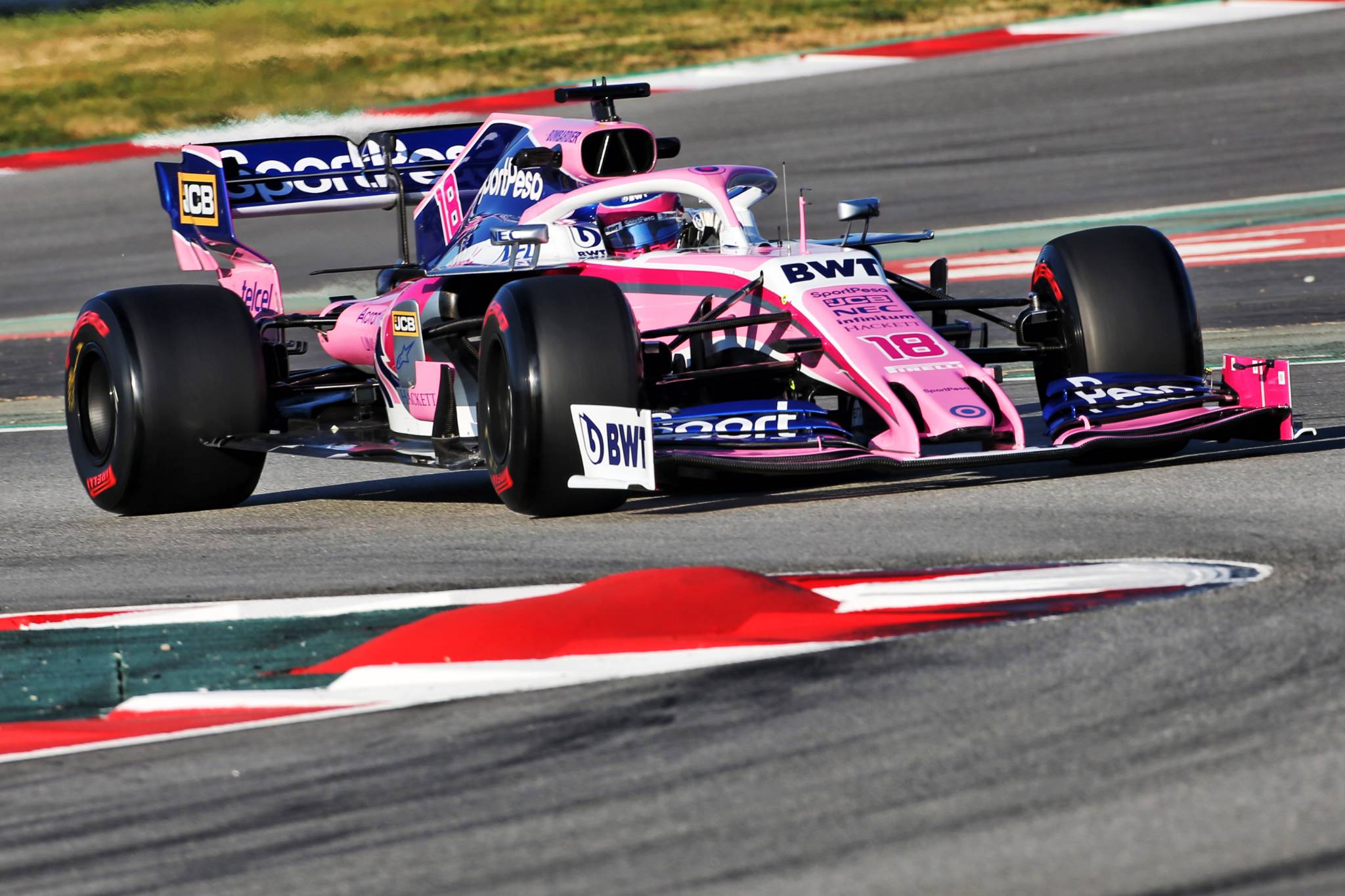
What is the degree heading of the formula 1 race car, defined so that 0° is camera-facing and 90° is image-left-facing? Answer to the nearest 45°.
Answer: approximately 315°
